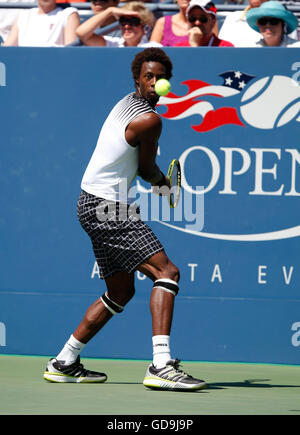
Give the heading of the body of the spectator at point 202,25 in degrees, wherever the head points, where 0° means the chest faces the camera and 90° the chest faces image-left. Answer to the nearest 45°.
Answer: approximately 45°

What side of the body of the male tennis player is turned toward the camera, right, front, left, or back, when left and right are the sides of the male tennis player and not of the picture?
right

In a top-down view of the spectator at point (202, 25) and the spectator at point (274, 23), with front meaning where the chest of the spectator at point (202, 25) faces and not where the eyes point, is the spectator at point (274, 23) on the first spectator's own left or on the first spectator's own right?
on the first spectator's own left

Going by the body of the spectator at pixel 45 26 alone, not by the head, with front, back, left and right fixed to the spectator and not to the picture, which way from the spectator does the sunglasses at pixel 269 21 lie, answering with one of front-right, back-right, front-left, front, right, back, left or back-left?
front-left

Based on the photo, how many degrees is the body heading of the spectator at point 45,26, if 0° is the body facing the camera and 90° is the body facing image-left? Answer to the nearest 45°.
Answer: approximately 0°

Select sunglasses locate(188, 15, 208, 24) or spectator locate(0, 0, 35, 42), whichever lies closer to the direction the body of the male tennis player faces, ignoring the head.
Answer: the sunglasses

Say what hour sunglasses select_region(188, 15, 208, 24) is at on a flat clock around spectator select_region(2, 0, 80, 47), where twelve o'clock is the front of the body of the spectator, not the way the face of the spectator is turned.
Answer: The sunglasses is roughly at 10 o'clock from the spectator.

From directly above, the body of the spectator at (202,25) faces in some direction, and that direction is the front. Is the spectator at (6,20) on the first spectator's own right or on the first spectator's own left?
on the first spectator's own right

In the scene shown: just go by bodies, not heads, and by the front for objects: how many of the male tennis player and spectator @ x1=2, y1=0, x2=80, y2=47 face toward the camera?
1

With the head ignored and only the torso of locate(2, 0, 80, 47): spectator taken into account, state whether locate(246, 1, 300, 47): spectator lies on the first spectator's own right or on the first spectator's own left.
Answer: on the first spectator's own left

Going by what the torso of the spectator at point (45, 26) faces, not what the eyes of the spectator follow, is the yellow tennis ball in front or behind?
in front

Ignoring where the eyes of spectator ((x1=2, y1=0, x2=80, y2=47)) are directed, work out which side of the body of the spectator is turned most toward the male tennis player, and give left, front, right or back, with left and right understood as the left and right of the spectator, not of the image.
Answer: front

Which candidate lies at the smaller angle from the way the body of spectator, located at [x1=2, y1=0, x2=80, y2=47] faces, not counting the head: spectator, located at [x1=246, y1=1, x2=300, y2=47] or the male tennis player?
the male tennis player
